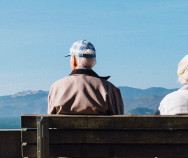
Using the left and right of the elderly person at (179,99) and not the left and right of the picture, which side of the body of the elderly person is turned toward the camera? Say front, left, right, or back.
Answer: back

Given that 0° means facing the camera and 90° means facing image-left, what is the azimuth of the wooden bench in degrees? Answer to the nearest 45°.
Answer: approximately 180°

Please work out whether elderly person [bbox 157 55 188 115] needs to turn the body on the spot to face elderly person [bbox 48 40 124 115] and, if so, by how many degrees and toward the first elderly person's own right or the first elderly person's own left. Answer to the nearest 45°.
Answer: approximately 135° to the first elderly person's own left
